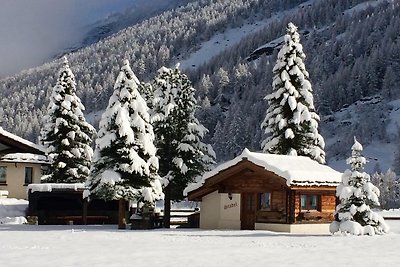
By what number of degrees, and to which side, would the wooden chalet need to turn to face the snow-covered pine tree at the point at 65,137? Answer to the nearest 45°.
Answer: approximately 90° to its right

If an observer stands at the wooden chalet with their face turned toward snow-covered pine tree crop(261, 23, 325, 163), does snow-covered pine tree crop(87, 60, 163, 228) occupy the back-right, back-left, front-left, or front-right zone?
back-left

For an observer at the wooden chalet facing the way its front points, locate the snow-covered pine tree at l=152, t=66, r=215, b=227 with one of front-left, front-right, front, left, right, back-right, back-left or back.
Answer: right

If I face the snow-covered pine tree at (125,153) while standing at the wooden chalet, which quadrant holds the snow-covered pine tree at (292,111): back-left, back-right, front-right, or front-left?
back-right

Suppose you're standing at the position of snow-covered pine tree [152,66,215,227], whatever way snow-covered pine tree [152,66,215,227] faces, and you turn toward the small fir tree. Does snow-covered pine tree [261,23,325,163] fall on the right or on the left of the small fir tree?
left

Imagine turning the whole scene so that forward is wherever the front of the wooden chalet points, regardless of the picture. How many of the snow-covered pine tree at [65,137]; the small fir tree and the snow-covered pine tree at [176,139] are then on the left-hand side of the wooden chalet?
1

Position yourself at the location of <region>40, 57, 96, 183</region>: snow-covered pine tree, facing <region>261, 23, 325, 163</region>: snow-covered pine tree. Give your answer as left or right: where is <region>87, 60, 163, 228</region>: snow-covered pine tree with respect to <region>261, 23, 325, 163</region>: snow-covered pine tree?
right

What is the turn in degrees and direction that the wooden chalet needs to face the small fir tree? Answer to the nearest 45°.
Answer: approximately 90° to its left

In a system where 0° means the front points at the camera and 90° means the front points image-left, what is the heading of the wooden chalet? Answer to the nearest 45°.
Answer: approximately 45°

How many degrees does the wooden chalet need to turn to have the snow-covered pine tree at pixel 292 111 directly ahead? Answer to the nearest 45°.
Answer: approximately 135° to its right

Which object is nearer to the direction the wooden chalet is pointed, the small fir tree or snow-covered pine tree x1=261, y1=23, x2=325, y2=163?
the small fir tree
